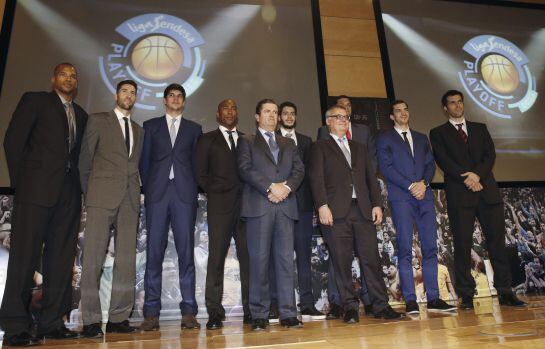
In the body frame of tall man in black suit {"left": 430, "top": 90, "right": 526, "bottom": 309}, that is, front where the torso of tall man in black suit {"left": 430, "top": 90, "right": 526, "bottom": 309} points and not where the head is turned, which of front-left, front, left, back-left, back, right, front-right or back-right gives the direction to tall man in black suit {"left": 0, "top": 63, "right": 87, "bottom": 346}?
front-right

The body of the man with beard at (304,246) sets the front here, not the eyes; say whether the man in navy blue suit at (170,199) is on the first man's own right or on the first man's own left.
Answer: on the first man's own right

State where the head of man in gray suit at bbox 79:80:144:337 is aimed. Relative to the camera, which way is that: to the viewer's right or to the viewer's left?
to the viewer's right

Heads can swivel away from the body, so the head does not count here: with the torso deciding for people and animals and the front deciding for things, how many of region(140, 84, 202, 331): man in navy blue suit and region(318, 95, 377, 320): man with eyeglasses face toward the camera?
2

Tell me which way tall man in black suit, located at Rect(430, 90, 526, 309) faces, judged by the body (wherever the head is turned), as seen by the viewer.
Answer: toward the camera

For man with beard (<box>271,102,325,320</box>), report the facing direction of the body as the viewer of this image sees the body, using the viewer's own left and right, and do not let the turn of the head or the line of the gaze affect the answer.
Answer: facing the viewer

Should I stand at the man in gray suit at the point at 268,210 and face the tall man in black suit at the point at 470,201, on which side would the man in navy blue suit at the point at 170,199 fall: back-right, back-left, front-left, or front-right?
back-left

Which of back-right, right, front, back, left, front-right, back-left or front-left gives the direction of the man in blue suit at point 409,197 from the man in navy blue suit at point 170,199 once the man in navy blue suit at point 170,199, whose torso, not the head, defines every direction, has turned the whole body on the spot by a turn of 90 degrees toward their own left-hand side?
front

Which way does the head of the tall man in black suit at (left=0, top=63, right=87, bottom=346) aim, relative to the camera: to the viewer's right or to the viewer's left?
to the viewer's right

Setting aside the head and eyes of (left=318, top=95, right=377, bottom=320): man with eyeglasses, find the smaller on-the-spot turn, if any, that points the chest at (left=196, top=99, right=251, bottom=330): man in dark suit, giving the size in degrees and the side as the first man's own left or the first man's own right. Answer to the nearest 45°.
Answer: approximately 45° to the first man's own right

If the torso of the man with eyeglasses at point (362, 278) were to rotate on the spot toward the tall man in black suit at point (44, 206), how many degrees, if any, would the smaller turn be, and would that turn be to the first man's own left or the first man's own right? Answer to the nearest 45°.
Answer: approximately 45° to the first man's own right

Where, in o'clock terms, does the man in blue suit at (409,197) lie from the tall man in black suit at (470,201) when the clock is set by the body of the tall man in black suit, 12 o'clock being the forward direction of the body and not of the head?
The man in blue suit is roughly at 2 o'clock from the tall man in black suit.

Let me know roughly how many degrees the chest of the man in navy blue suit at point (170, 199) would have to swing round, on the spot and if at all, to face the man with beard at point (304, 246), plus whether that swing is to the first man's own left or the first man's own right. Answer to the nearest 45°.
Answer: approximately 90° to the first man's own left
